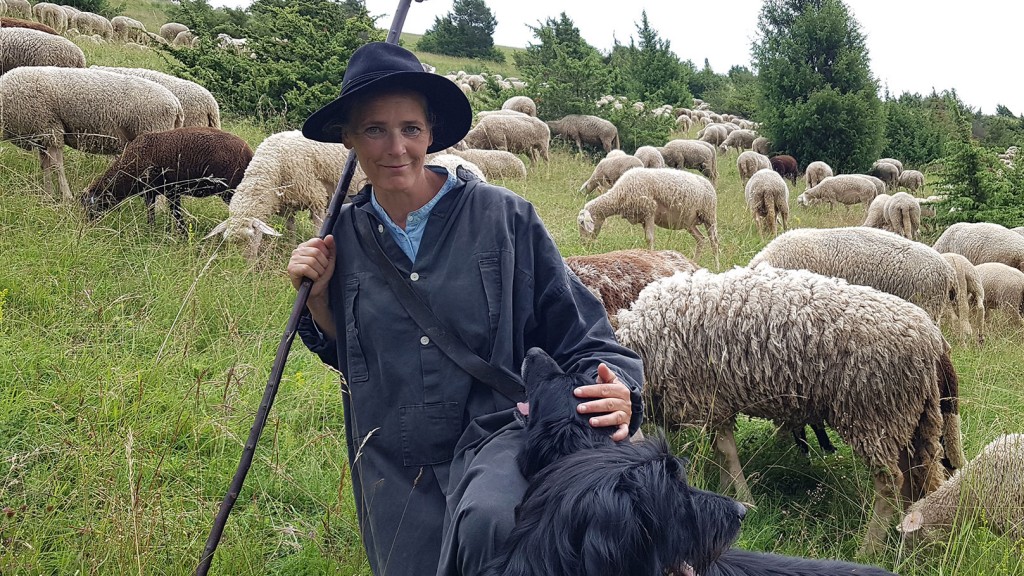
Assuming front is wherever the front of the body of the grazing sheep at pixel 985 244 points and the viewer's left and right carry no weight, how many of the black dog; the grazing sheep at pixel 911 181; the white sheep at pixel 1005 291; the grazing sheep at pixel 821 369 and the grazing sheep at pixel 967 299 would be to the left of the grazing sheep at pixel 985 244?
4

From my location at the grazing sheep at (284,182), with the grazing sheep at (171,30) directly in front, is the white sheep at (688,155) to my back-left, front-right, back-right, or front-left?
front-right

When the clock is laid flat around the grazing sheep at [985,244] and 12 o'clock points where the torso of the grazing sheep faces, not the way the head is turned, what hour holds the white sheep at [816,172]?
The white sheep is roughly at 2 o'clock from the grazing sheep.

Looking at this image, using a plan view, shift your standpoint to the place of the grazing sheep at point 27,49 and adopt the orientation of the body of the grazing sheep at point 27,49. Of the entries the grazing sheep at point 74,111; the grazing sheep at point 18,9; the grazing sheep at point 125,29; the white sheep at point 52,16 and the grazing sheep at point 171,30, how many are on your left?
1

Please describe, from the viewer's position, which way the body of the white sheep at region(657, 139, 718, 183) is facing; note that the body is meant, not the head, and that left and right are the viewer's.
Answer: facing to the left of the viewer

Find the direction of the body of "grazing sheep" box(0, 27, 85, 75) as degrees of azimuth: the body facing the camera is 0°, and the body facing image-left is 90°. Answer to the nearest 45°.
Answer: approximately 90°

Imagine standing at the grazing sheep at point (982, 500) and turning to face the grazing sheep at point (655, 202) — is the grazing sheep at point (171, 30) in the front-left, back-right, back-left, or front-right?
front-left

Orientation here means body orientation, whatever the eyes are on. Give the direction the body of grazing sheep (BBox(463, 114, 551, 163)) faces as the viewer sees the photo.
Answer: to the viewer's left

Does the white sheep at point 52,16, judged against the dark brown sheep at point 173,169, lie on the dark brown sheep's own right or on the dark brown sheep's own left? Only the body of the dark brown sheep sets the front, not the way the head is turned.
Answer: on the dark brown sheep's own right

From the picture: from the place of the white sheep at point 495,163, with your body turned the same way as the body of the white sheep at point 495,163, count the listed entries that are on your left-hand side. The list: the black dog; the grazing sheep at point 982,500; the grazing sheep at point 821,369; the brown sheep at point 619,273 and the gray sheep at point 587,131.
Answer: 4

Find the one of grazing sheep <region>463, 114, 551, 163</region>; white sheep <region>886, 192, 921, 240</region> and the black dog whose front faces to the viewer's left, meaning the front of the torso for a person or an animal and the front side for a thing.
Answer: the grazing sheep

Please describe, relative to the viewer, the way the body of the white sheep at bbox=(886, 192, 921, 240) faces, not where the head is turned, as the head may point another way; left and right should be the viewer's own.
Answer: facing away from the viewer

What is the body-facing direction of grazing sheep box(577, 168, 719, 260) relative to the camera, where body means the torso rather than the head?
to the viewer's left

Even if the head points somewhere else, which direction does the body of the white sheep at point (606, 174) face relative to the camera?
to the viewer's left

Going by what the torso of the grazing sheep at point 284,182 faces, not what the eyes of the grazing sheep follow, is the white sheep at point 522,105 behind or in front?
behind

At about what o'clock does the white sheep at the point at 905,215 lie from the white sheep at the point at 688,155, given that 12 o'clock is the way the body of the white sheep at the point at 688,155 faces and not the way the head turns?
the white sheep at the point at 905,215 is roughly at 8 o'clock from the white sheep at the point at 688,155.
